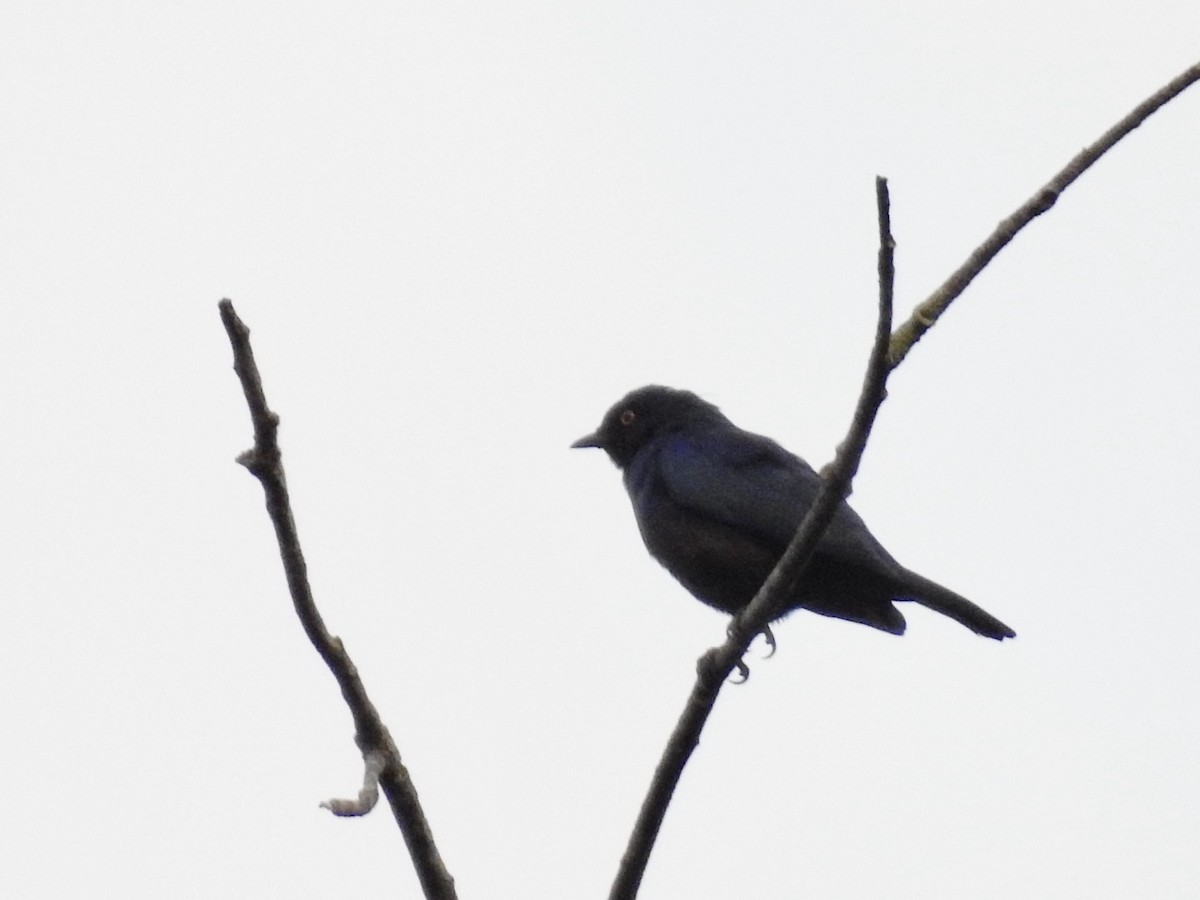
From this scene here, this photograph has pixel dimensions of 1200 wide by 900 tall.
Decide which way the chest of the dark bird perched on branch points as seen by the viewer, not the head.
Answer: to the viewer's left
